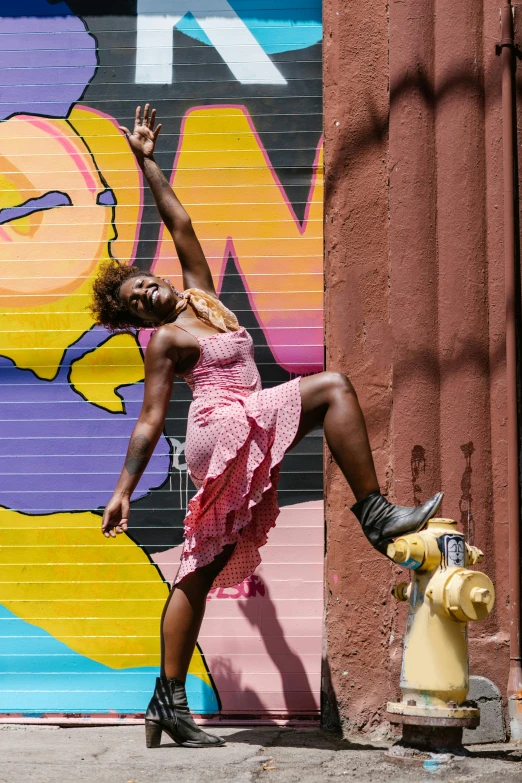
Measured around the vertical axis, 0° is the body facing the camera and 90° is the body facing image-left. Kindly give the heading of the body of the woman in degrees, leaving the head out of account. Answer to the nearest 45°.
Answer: approximately 315°

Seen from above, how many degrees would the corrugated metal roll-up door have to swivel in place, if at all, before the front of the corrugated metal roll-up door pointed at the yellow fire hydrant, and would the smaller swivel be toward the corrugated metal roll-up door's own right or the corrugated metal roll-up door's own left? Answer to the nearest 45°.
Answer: approximately 45° to the corrugated metal roll-up door's own left

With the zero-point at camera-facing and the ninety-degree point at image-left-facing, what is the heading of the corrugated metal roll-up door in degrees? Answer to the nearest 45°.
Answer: approximately 0°

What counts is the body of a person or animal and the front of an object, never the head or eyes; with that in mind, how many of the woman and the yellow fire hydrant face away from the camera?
0

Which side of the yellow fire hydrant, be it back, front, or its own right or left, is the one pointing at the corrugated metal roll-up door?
back

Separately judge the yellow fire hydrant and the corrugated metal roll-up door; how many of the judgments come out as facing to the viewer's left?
0

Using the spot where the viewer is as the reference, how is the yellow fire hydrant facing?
facing the viewer and to the right of the viewer

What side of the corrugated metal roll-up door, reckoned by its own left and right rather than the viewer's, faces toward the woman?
front
